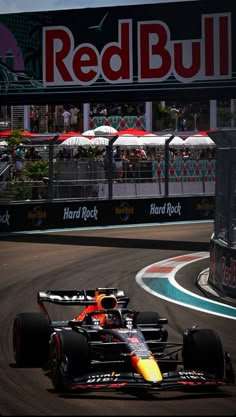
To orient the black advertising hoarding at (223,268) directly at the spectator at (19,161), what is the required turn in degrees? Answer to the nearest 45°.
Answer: approximately 90° to its right

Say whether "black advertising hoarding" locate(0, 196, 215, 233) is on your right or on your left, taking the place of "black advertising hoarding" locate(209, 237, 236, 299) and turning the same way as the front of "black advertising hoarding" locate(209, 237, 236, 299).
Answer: on your right

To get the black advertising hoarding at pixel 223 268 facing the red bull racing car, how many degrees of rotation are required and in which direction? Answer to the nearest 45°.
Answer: approximately 45° to its left

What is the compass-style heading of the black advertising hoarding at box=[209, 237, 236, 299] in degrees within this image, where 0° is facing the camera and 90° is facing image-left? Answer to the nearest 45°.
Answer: approximately 45°

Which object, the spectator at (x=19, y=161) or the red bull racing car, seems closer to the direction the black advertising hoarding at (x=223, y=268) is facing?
the red bull racing car

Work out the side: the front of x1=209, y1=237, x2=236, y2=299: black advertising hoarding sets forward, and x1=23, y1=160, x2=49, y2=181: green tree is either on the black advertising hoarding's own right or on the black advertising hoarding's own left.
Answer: on the black advertising hoarding's own right
